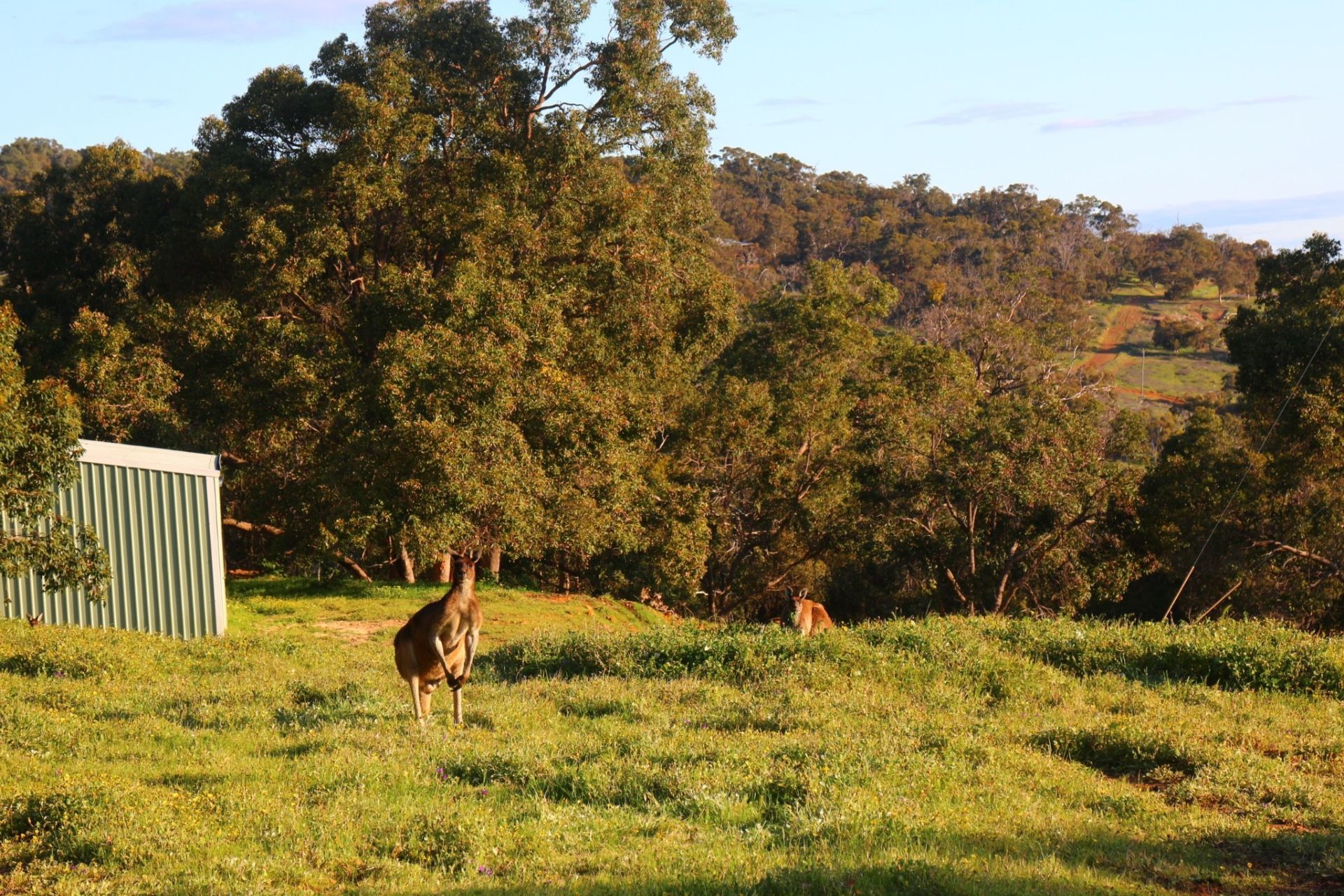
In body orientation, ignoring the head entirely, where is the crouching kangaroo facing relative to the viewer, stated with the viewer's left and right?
facing the viewer and to the left of the viewer

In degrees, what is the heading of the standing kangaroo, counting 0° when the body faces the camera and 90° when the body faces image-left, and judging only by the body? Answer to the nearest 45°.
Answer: approximately 315°

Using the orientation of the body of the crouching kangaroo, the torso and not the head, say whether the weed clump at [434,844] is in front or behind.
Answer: in front

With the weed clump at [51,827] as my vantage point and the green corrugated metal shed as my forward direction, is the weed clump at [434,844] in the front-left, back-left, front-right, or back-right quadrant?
back-right

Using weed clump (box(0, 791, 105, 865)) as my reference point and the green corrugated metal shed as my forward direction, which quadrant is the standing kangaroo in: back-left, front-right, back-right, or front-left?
front-right

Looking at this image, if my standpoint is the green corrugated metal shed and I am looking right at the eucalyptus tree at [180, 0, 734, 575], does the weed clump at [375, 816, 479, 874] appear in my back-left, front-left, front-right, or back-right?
back-right

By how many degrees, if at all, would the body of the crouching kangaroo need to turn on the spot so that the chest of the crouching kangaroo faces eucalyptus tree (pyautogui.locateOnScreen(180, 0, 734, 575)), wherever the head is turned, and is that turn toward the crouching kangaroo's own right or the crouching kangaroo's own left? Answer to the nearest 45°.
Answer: approximately 90° to the crouching kangaroo's own right

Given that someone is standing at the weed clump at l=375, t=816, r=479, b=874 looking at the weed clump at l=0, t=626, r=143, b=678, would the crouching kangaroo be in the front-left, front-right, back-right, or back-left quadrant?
front-right

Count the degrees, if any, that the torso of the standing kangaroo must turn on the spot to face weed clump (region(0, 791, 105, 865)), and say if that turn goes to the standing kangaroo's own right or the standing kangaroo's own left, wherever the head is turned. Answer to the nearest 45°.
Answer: approximately 90° to the standing kangaroo's own right

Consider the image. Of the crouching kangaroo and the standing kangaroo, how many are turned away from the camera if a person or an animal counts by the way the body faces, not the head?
0

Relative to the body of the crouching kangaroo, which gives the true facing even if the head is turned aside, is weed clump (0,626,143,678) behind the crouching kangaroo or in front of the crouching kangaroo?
in front
